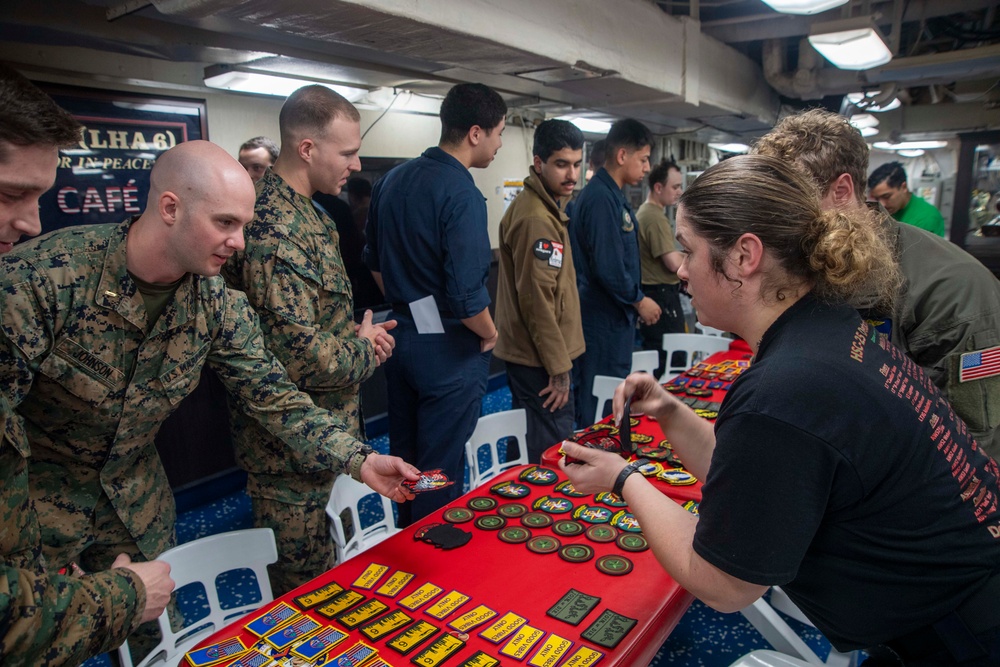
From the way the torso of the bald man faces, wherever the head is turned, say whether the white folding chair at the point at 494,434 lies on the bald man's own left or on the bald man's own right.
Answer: on the bald man's own left

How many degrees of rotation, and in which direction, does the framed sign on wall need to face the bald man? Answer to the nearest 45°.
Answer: approximately 45° to its right

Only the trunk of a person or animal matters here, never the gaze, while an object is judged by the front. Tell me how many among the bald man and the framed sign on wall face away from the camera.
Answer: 0

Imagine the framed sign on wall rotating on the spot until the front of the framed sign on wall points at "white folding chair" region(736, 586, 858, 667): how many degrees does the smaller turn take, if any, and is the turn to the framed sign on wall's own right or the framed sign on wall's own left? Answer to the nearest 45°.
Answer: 0° — it already faces it

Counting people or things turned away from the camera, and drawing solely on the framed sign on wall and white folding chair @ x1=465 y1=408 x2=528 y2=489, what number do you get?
0

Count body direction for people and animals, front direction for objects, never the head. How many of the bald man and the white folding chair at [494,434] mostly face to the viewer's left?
0

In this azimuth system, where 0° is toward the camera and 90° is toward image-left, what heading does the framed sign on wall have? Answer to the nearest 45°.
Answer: approximately 315°

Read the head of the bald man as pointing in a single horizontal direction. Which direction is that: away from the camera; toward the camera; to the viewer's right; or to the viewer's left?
to the viewer's right

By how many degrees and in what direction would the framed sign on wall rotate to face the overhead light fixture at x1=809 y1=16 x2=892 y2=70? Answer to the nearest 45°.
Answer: approximately 45° to its left

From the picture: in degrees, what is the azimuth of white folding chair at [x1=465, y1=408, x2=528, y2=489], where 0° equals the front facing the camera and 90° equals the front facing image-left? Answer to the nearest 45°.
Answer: approximately 315°
